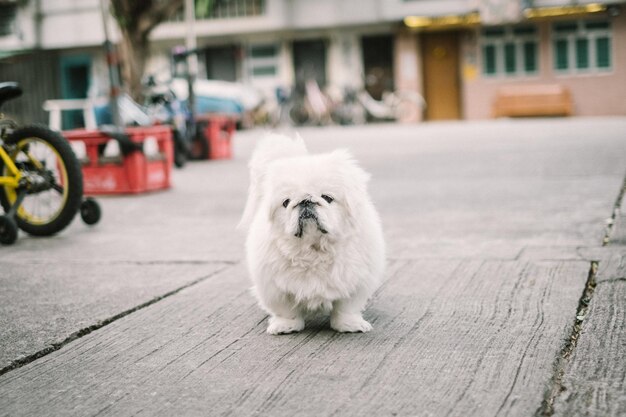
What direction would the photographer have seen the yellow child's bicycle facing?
facing away from the viewer and to the left of the viewer

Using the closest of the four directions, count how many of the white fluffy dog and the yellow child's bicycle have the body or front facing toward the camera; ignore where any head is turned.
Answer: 1

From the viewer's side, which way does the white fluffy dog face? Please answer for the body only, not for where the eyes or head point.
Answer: toward the camera

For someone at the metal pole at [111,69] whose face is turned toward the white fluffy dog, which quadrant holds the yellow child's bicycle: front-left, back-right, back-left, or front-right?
front-right

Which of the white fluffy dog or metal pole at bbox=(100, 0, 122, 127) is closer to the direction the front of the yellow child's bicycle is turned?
the metal pole

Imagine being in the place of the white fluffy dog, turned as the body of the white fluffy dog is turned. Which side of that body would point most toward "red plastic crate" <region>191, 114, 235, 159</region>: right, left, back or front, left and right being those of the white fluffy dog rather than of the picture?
back

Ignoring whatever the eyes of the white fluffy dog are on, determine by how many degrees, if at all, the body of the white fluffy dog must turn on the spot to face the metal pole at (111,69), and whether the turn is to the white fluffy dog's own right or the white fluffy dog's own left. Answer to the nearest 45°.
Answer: approximately 180°

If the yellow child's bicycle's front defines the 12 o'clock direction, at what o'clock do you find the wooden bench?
The wooden bench is roughly at 3 o'clock from the yellow child's bicycle.

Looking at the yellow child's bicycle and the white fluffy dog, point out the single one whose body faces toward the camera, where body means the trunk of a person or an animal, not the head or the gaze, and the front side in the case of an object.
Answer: the white fluffy dog

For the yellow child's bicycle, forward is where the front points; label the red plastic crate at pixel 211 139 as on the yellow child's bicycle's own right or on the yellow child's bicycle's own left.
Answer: on the yellow child's bicycle's own right
